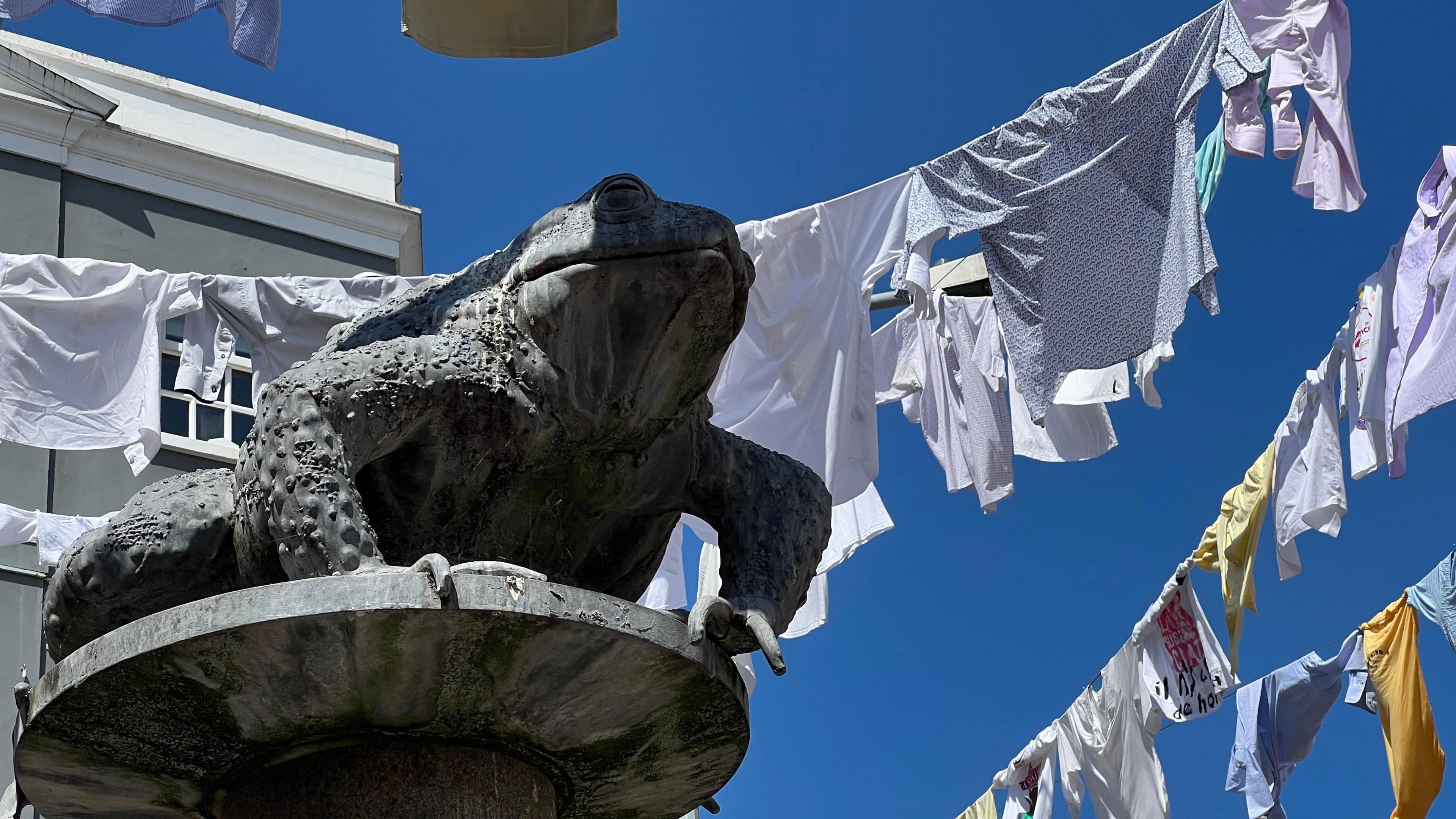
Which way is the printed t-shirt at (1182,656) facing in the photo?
toward the camera

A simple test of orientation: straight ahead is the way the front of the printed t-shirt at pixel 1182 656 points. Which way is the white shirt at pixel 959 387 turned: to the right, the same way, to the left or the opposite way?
the same way

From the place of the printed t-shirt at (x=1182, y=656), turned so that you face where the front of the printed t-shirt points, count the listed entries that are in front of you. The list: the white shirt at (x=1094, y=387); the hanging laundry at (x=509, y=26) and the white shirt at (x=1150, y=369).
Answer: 3

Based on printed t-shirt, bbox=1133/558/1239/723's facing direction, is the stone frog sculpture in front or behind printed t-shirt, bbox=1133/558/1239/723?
in front

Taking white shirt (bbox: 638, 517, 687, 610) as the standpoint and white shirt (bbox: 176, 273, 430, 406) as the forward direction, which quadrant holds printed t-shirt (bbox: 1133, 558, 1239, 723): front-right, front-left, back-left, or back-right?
back-right

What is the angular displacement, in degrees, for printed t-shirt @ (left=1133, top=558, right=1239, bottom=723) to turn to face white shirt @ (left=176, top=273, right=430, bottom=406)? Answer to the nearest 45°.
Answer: approximately 45° to its right

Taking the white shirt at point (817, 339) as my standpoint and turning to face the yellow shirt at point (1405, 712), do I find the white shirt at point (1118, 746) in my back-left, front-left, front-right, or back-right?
front-left

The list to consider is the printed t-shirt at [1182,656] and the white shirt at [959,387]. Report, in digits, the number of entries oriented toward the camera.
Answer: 2

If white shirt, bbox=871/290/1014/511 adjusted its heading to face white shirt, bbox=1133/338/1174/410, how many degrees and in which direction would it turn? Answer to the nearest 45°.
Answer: approximately 90° to its left

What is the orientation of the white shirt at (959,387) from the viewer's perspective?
toward the camera

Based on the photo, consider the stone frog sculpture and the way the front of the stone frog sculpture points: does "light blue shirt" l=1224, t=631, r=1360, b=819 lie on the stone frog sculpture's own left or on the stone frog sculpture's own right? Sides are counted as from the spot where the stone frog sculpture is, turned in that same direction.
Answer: on the stone frog sculpture's own left

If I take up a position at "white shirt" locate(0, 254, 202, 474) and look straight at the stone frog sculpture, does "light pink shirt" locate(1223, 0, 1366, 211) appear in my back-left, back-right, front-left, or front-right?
front-left

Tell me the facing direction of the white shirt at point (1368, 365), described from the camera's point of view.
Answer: facing the viewer and to the left of the viewer
